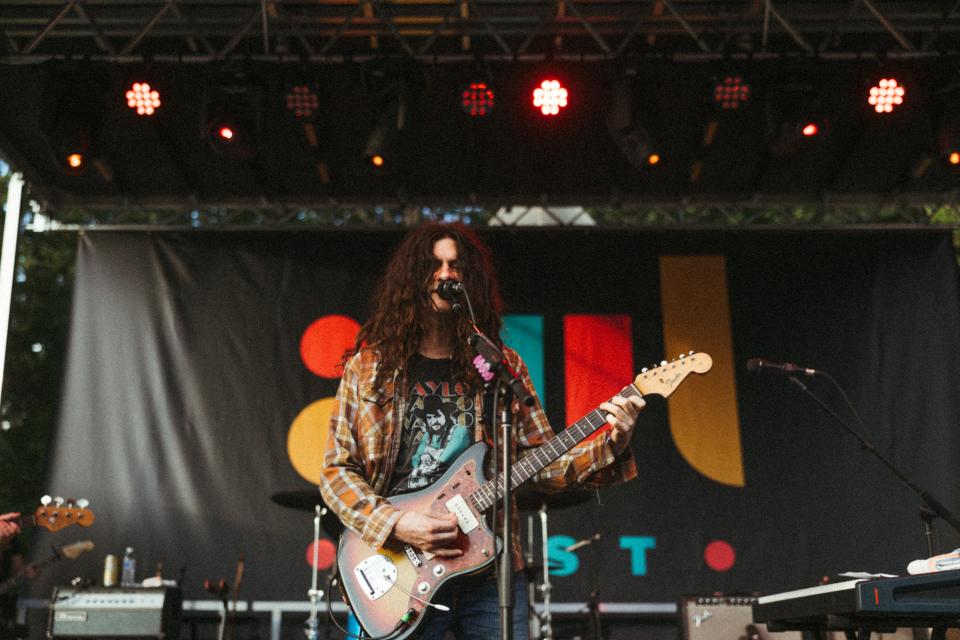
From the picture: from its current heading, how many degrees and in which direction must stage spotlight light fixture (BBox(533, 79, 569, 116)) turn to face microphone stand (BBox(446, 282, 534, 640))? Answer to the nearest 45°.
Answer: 0° — it already faces it

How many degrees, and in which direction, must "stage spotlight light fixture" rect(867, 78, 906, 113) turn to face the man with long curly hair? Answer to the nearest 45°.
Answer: approximately 45° to its right

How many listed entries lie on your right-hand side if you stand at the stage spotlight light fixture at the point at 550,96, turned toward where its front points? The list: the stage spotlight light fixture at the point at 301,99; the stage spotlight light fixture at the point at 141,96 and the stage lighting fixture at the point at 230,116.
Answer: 3

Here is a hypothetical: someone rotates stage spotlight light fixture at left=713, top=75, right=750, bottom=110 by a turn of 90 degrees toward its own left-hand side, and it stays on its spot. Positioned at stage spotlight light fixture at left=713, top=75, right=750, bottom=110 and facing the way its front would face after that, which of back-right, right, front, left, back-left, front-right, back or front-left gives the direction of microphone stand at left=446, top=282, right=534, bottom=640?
right

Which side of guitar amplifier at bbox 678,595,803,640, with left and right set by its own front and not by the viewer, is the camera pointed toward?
front

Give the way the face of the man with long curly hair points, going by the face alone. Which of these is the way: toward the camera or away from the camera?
toward the camera

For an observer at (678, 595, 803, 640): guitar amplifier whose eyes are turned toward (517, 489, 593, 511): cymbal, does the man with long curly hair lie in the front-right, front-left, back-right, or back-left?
front-left

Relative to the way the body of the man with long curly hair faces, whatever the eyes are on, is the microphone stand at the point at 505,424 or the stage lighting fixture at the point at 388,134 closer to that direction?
the microphone stand

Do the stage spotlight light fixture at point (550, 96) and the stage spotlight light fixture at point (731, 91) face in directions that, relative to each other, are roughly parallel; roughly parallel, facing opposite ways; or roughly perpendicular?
roughly parallel

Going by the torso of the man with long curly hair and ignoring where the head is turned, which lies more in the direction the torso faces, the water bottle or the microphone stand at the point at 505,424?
the microphone stand

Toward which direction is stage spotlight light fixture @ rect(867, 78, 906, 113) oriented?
toward the camera

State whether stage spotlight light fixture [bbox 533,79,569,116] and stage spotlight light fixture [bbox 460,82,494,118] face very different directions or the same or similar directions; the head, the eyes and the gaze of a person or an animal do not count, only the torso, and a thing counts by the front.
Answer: same or similar directions

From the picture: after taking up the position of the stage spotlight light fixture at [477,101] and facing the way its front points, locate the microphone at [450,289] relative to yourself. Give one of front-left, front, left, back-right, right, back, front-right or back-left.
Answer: front

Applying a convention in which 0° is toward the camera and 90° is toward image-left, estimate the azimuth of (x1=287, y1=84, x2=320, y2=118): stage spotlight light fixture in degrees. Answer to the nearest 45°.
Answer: approximately 0°

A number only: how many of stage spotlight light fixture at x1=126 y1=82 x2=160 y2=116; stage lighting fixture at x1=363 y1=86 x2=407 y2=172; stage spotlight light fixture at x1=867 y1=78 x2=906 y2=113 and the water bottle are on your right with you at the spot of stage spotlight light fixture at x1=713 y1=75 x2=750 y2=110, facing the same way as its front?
3

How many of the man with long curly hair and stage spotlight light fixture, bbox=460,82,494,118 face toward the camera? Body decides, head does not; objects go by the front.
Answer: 2
